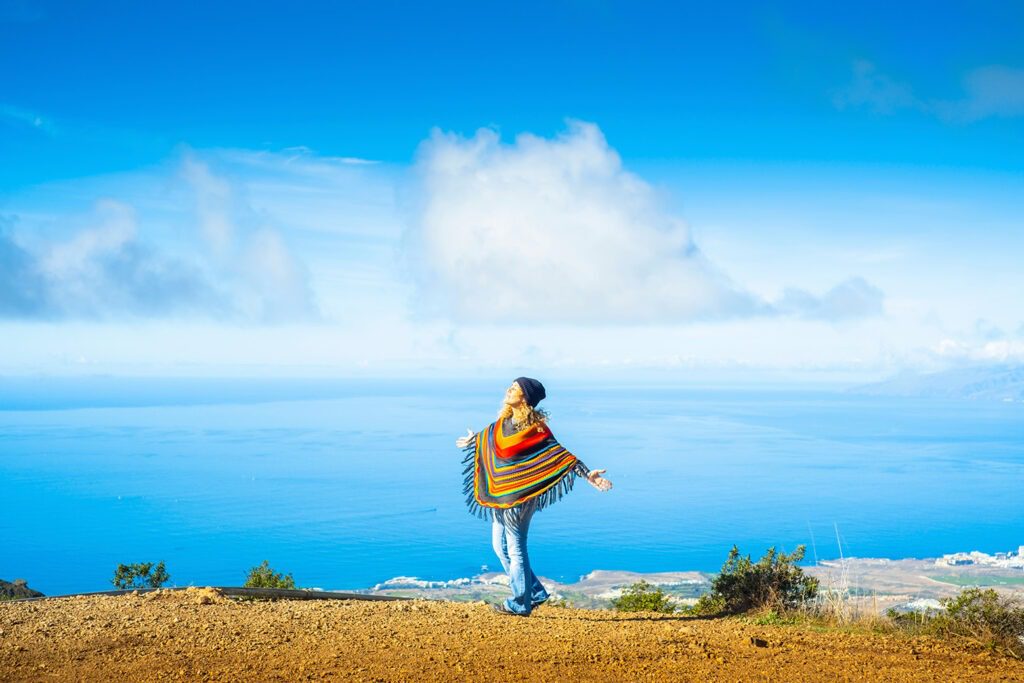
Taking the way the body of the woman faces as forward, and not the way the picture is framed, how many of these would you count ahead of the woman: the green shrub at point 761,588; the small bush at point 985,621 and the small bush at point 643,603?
0

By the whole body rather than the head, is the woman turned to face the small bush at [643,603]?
no

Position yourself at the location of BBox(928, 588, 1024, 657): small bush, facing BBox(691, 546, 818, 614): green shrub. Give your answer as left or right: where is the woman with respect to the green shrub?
left

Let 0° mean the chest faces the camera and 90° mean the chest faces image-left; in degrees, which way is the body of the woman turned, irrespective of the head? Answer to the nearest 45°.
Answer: approximately 45°

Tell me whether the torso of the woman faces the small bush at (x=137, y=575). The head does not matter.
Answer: no

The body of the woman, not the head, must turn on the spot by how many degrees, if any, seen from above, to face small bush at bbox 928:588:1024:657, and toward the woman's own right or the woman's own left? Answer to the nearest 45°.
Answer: approximately 135° to the woman's own left

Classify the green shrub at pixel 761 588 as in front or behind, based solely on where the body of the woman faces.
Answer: behind

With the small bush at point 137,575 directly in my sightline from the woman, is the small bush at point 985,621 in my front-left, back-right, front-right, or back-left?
back-right
